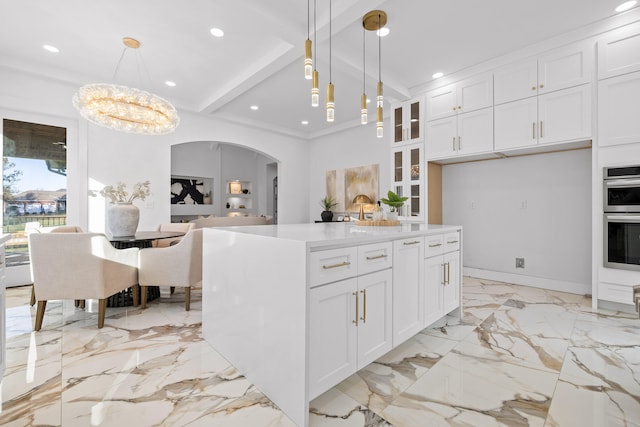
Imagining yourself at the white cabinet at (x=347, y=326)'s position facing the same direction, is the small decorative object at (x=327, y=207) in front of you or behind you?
behind

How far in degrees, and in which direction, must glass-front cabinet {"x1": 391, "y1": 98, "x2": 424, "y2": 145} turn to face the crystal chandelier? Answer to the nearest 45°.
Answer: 0° — it already faces it

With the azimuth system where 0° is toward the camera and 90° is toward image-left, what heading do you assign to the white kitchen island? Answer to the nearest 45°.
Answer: approximately 315°

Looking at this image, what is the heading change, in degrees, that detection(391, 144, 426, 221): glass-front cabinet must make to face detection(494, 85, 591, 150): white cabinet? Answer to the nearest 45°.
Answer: approximately 90° to its left

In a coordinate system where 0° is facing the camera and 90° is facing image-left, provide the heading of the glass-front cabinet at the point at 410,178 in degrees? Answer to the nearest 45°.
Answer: approximately 45°

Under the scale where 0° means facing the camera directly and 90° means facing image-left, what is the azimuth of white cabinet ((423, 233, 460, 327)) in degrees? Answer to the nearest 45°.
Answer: approximately 315°

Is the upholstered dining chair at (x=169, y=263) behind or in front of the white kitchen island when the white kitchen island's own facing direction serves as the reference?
behind

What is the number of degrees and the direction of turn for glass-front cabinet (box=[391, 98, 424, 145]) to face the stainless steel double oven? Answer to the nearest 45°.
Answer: approximately 90° to its left

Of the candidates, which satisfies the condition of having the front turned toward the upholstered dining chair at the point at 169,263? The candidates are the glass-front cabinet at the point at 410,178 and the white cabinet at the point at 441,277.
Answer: the glass-front cabinet

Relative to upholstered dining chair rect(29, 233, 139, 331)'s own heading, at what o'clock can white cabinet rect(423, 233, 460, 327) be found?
The white cabinet is roughly at 3 o'clock from the upholstered dining chair.

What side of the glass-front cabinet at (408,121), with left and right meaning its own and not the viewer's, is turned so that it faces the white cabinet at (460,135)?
left
